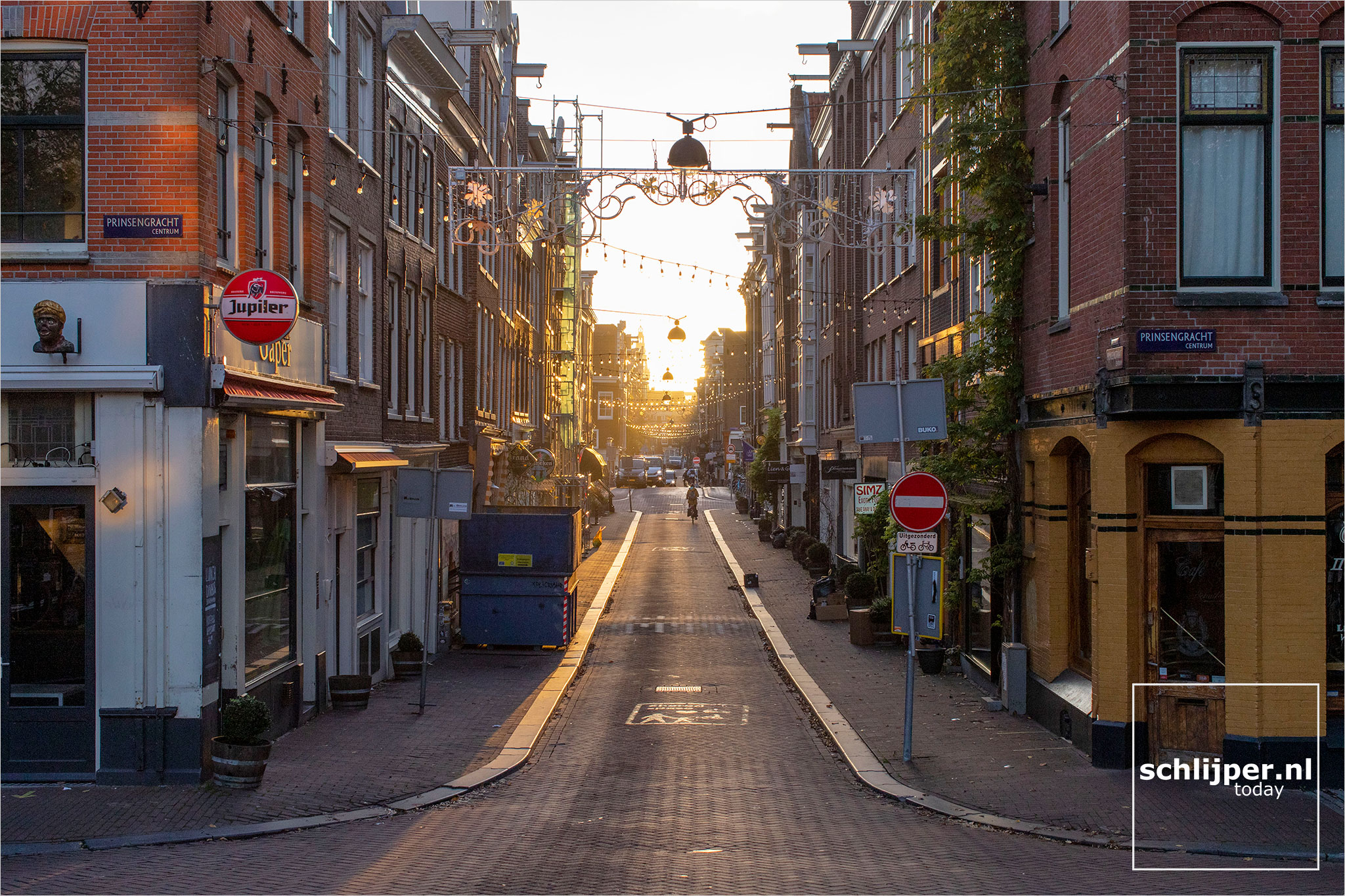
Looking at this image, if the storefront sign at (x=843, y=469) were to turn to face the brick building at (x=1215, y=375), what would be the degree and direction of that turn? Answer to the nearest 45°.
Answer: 0° — it already faces it

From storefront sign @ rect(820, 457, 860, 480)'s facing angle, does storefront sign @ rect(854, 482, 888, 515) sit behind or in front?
in front

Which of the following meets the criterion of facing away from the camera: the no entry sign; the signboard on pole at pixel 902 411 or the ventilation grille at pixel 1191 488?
the signboard on pole
